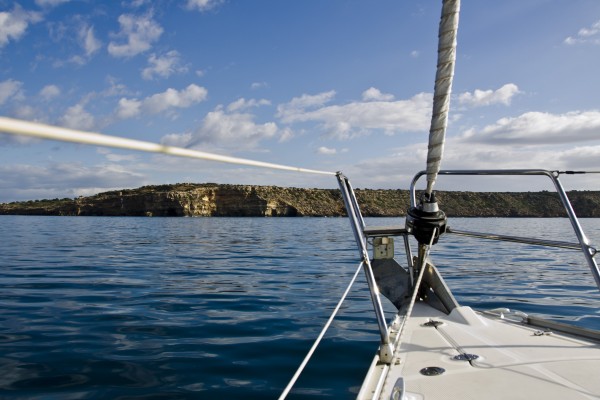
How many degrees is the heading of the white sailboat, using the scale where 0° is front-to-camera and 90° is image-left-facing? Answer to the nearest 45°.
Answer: approximately 135°
